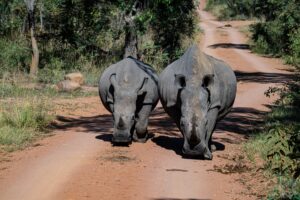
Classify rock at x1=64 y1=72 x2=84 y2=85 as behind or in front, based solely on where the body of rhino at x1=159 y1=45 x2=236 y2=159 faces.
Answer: behind

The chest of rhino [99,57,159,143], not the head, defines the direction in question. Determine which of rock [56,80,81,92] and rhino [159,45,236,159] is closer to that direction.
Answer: the rhino

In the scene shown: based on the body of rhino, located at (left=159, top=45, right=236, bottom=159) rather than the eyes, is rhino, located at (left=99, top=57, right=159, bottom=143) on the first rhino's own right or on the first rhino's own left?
on the first rhino's own right

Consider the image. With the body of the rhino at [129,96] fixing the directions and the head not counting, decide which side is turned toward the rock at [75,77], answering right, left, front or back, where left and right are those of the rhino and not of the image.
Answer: back

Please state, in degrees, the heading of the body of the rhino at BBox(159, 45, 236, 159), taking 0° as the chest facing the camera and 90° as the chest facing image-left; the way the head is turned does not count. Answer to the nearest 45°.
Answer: approximately 0°

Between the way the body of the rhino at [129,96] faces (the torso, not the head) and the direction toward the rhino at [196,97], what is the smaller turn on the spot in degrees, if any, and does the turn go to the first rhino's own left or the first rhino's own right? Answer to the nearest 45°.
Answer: approximately 45° to the first rhino's own left

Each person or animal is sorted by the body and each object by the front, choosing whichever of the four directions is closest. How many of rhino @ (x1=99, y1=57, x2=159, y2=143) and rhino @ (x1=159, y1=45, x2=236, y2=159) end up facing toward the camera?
2

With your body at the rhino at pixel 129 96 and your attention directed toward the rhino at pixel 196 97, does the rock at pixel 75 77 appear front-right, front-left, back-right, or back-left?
back-left

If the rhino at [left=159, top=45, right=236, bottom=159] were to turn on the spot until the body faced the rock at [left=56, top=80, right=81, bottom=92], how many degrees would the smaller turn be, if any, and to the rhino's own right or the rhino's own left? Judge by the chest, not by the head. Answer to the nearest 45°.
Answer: approximately 135° to the rhino's own right
